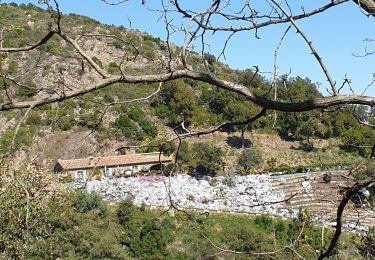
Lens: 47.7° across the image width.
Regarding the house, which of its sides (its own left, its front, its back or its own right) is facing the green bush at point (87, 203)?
front

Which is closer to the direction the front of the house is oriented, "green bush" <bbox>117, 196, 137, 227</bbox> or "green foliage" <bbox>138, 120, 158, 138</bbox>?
the green bush

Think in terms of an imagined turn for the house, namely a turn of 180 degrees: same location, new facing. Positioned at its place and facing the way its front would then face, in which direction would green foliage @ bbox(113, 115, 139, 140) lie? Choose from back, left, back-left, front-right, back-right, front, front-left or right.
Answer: front

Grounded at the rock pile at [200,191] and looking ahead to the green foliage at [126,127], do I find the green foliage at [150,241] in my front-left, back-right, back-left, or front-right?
back-left

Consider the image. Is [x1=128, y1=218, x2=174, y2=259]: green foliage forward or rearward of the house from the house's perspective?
forward

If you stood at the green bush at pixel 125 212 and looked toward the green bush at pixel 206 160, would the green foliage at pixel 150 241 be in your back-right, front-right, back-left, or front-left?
back-right

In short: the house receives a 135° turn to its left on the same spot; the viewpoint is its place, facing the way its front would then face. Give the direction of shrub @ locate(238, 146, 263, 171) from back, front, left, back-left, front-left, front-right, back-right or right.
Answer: front-right

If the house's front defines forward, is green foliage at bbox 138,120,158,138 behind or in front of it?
behind

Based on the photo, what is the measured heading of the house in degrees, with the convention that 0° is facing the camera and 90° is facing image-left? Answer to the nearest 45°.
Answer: approximately 0°

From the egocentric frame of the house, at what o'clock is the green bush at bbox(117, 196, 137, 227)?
The green bush is roughly at 12 o'clock from the house.
